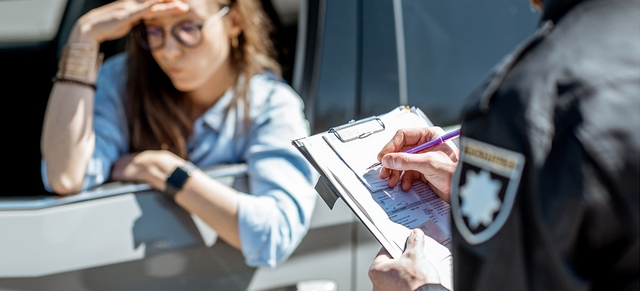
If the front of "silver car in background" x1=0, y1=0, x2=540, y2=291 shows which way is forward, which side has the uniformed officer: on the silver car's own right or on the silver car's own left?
on the silver car's own left

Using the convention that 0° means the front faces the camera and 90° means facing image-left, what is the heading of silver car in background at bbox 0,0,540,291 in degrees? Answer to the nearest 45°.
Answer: approximately 90°
